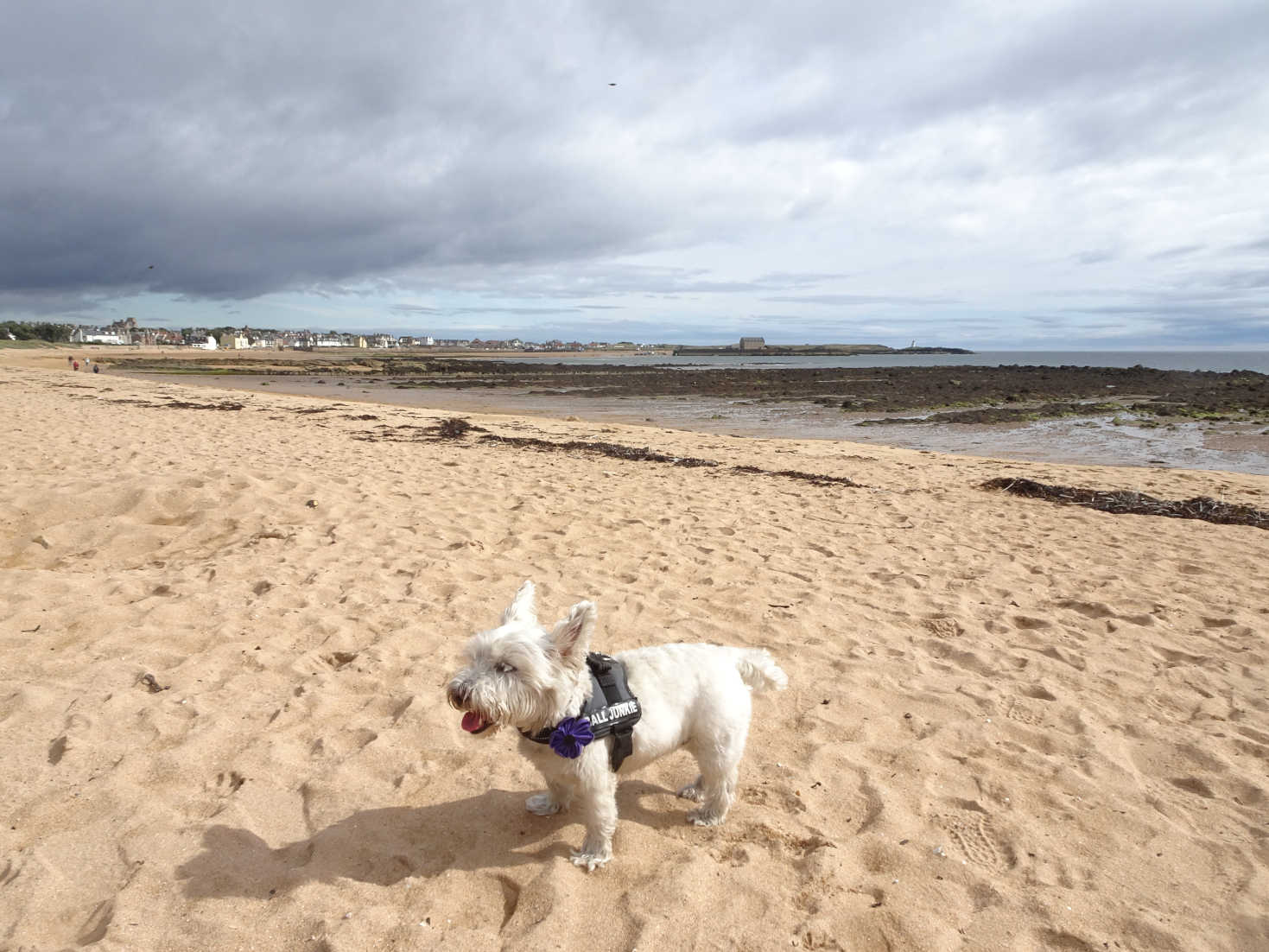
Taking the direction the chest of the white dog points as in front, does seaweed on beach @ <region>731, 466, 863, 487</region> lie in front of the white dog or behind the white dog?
behind

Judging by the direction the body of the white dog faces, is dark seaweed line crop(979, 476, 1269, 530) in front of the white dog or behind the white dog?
behind

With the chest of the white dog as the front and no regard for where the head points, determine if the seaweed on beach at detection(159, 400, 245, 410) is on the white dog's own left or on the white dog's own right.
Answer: on the white dog's own right

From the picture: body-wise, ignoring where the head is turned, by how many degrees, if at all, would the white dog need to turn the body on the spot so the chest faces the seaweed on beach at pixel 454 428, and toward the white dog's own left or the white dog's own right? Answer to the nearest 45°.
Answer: approximately 135° to the white dog's own right

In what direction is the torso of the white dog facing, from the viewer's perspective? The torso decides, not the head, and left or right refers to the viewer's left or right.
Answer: facing the viewer and to the left of the viewer

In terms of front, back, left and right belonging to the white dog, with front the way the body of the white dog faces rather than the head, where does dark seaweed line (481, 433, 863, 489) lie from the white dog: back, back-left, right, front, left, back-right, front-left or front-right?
back-right
